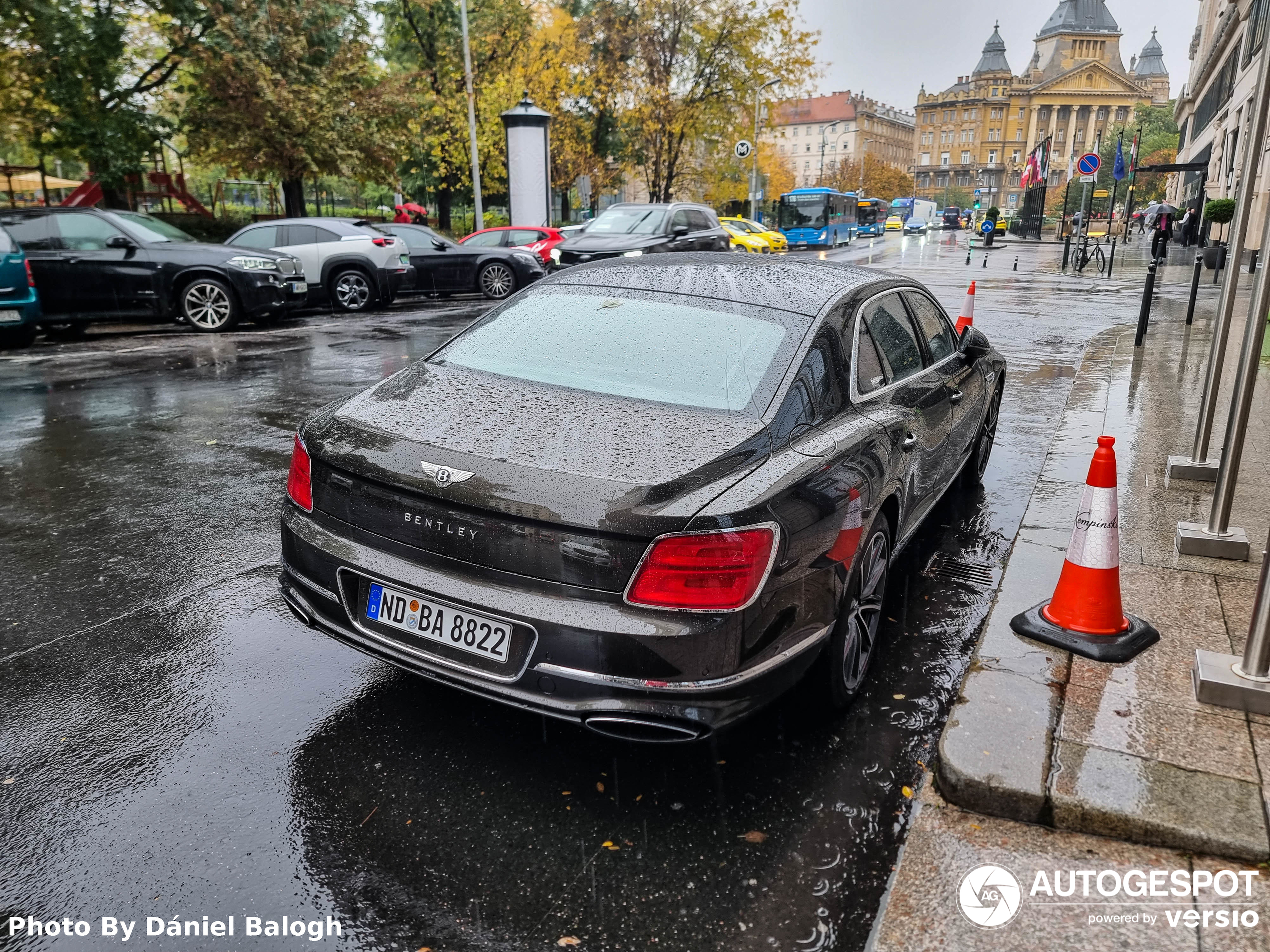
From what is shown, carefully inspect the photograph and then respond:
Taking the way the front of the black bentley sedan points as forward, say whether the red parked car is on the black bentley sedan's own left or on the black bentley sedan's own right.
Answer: on the black bentley sedan's own left

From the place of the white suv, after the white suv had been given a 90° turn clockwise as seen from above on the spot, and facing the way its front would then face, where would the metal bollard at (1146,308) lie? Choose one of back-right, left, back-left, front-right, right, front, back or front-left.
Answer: right

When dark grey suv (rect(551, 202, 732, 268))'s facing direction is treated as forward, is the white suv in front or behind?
in front

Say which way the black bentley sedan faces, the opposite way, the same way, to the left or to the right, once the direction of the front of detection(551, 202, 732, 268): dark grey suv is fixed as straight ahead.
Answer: the opposite way

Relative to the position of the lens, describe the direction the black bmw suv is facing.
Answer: facing the viewer and to the right of the viewer

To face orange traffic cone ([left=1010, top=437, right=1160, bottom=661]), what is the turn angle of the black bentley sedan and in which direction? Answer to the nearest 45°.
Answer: approximately 45° to its right

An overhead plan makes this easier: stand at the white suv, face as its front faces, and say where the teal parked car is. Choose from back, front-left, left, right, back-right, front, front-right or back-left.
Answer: left

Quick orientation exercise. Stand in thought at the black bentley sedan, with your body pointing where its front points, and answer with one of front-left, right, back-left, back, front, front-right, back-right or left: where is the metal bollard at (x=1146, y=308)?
front

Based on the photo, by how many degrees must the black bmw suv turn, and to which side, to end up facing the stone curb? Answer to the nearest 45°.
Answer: approximately 45° to its right

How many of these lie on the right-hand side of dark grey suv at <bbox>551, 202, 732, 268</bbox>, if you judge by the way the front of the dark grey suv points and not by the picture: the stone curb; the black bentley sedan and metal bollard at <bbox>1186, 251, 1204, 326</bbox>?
0

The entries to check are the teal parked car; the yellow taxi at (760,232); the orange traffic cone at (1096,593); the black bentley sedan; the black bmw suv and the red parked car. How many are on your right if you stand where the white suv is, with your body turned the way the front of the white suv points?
2

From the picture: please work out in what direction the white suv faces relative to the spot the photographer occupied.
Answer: facing away from the viewer and to the left of the viewer

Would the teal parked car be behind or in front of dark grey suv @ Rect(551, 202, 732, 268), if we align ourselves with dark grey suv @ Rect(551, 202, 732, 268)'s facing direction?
in front

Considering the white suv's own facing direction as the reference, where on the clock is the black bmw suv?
The black bmw suv is roughly at 9 o'clock from the white suv.

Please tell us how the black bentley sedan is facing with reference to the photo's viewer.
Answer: facing away from the viewer and to the right of the viewer

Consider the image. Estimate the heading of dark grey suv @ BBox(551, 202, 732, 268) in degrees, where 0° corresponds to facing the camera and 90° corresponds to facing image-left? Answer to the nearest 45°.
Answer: approximately 45°

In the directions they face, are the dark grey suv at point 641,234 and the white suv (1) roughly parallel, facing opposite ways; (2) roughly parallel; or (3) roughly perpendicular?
roughly perpendicular

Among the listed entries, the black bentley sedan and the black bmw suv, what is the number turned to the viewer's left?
0

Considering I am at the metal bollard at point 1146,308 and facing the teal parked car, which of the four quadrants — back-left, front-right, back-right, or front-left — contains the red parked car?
front-right
